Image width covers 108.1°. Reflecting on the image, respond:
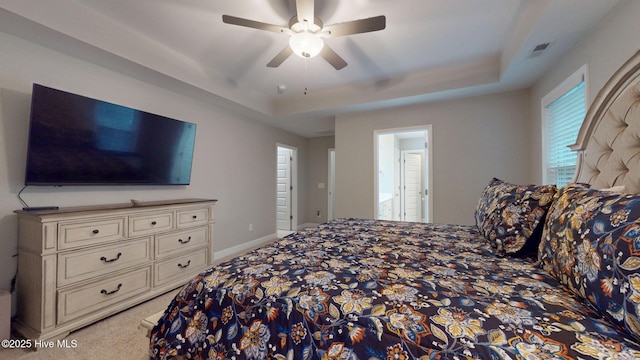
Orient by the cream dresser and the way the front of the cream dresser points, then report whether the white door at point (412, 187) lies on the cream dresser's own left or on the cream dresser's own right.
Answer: on the cream dresser's own left

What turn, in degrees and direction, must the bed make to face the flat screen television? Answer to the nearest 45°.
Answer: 0° — it already faces it

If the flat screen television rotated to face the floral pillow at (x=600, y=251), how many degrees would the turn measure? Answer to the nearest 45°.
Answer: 0° — it already faces it

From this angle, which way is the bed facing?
to the viewer's left

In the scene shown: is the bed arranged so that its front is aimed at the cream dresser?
yes

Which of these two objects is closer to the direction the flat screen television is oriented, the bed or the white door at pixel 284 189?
the bed

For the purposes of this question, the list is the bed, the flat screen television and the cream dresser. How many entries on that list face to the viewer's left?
1

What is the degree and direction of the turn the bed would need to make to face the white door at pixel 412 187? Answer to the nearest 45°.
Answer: approximately 90° to its right

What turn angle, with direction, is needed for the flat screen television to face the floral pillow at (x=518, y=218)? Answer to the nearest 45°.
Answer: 0° — it already faces it

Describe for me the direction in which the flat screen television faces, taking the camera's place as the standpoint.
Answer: facing the viewer and to the right of the viewer

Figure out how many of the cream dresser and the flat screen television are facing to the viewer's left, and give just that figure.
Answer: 0

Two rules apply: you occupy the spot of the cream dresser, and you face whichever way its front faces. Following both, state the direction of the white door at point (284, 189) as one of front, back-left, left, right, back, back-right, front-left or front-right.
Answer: left

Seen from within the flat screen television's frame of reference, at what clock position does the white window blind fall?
The white window blind is roughly at 12 o'clock from the flat screen television.

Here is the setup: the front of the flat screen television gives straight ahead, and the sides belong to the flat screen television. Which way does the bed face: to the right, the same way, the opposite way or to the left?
the opposite way
